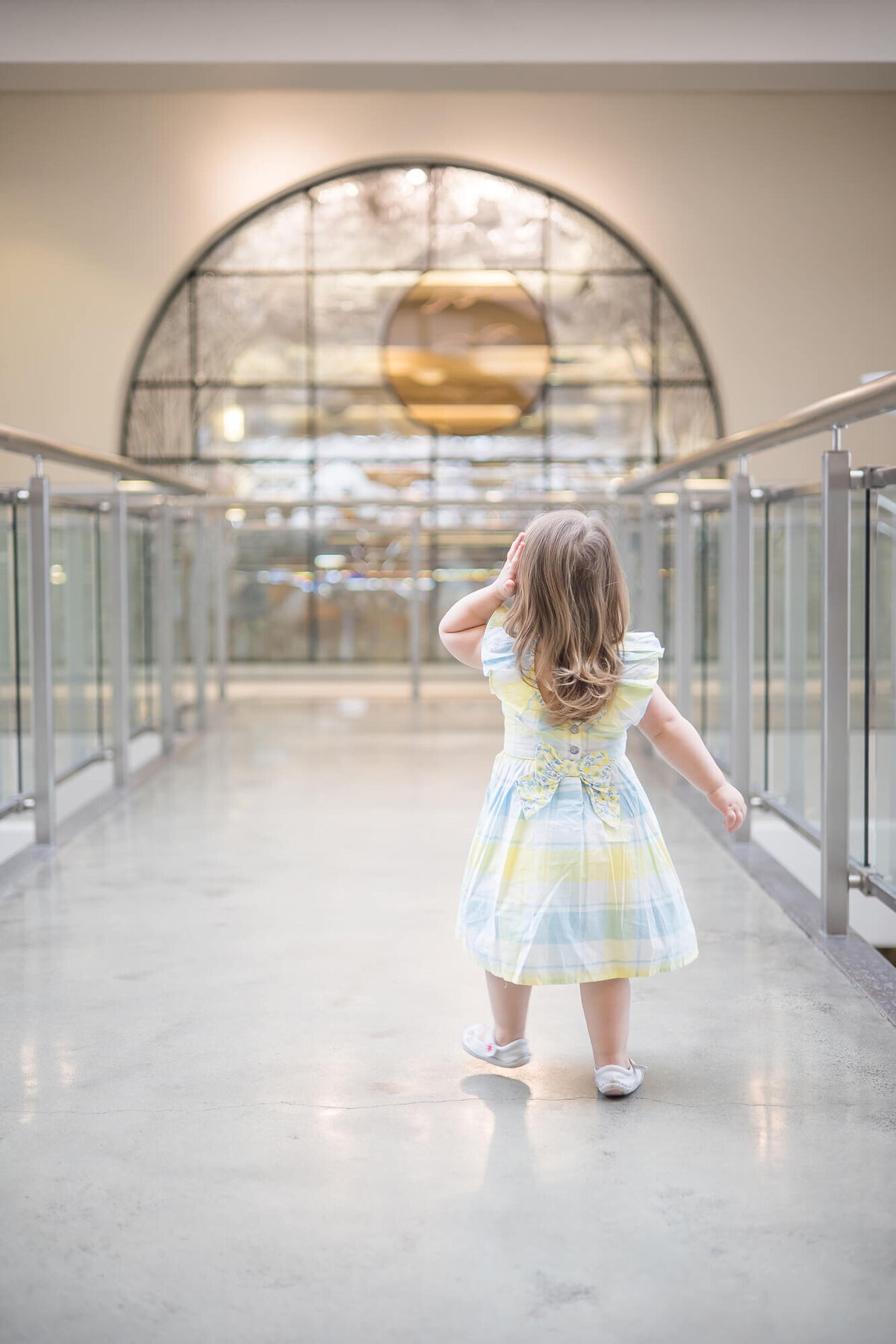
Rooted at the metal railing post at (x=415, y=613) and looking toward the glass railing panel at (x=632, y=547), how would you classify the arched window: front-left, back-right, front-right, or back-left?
back-left

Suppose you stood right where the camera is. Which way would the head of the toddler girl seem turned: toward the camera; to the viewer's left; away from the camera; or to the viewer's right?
away from the camera

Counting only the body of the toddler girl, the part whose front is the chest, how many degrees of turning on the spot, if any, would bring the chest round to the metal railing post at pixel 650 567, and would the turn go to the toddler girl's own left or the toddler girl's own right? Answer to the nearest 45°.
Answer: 0° — they already face it

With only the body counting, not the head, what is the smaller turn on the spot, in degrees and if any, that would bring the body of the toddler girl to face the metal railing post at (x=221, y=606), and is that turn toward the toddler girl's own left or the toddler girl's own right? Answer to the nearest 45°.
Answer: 0° — they already face it

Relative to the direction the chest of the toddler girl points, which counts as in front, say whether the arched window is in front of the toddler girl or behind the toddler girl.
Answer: in front

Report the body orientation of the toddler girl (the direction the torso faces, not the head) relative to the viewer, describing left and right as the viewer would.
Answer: facing away from the viewer

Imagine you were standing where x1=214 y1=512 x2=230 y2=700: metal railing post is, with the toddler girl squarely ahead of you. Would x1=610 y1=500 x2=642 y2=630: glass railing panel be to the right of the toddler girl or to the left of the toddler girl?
left

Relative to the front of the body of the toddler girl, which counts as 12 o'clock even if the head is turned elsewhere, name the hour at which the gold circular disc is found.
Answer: The gold circular disc is roughly at 12 o'clock from the toddler girl.

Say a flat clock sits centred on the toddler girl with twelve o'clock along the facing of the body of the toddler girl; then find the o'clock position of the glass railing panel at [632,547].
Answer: The glass railing panel is roughly at 12 o'clock from the toddler girl.

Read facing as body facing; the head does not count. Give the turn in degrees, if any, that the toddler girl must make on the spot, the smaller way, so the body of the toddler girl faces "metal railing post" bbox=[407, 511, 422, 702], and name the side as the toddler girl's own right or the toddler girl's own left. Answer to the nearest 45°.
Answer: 0° — they already face it
